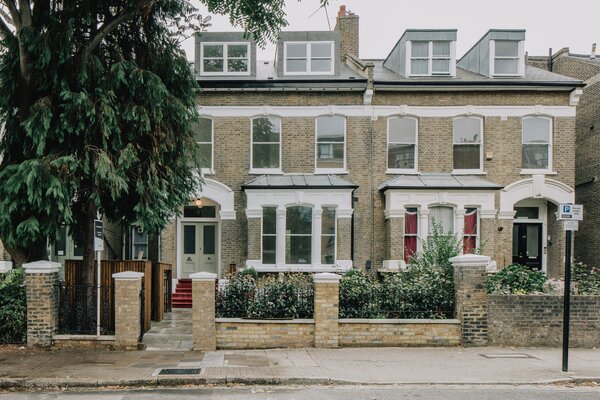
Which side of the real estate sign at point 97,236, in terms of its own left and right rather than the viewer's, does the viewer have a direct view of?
front

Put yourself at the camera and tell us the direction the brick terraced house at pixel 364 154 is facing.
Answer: facing the viewer

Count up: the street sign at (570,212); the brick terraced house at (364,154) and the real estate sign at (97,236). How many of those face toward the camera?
3

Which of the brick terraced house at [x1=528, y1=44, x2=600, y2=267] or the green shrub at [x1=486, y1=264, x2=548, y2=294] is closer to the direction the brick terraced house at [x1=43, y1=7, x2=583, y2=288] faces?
the green shrub

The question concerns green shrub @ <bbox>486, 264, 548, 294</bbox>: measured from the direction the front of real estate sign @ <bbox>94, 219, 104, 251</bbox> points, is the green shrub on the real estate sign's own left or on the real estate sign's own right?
on the real estate sign's own left

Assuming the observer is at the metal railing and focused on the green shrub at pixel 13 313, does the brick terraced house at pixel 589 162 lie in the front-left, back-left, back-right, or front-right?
back-right
